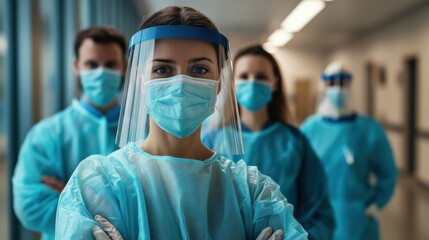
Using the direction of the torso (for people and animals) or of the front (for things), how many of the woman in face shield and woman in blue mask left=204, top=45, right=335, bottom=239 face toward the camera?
2

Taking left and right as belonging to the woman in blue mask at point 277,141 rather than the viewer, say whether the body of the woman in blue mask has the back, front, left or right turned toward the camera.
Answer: front

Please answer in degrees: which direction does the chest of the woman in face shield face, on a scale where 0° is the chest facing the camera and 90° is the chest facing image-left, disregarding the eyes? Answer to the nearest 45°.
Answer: approximately 0°

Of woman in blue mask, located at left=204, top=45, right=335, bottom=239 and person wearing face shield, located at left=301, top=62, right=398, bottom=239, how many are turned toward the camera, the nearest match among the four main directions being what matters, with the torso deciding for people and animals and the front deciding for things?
2

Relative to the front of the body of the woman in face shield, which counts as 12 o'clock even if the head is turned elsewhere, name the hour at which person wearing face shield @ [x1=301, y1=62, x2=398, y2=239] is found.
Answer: The person wearing face shield is roughly at 7 o'clock from the woman in face shield.
